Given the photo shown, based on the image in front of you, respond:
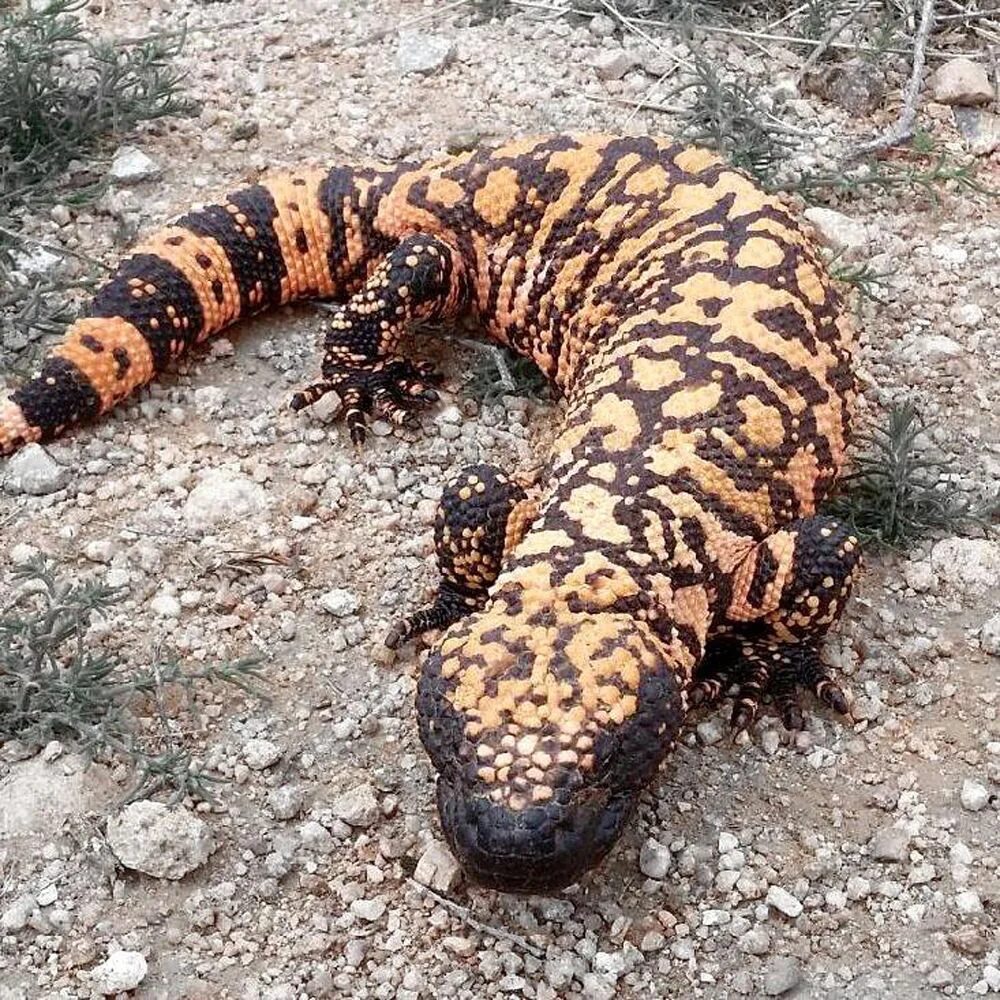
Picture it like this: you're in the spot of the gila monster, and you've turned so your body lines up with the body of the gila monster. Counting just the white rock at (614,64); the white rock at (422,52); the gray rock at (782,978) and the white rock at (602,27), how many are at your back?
3

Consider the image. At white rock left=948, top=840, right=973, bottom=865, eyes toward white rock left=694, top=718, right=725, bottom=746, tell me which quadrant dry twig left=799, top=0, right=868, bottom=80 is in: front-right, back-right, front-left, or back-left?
front-right

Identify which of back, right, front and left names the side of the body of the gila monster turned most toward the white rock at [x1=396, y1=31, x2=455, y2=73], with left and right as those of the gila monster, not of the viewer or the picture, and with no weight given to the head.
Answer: back

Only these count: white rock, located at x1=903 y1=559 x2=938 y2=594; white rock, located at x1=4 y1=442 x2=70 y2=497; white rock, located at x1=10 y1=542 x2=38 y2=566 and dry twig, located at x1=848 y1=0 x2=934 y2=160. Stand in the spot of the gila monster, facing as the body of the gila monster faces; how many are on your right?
2

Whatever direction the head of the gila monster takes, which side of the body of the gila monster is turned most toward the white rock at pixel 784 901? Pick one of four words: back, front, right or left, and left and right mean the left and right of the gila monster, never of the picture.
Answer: front

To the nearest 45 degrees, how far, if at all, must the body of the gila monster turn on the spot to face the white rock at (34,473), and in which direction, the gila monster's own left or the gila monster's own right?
approximately 90° to the gila monster's own right

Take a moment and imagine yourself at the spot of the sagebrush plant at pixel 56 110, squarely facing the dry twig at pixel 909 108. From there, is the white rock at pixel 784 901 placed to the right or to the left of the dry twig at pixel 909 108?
right

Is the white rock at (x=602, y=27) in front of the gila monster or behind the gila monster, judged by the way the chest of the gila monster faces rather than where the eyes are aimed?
behind

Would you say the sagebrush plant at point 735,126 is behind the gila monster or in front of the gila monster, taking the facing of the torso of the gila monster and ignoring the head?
behind

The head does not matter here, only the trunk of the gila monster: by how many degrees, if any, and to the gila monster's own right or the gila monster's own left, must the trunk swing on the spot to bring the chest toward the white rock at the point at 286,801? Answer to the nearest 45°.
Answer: approximately 45° to the gila monster's own right

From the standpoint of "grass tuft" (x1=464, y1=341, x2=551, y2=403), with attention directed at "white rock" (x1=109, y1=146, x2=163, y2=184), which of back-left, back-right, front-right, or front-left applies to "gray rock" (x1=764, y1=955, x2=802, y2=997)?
back-left

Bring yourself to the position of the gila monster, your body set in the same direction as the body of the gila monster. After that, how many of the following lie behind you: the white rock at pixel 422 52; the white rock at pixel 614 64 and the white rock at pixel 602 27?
3

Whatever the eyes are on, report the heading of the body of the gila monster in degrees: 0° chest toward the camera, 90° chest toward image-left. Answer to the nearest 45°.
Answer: approximately 0°
